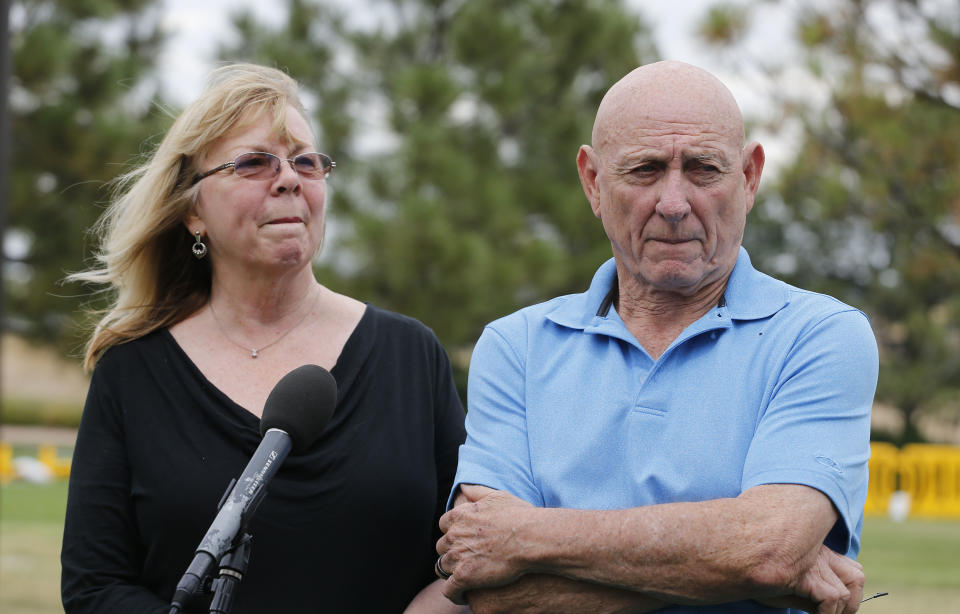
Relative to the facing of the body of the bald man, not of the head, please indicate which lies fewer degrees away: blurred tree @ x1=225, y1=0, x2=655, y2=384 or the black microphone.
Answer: the black microphone

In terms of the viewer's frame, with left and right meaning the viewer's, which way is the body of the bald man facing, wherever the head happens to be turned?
facing the viewer

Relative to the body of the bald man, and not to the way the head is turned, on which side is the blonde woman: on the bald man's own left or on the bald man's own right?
on the bald man's own right

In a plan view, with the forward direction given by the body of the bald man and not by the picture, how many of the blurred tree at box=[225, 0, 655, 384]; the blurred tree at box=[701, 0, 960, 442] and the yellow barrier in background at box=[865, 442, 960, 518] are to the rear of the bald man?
3

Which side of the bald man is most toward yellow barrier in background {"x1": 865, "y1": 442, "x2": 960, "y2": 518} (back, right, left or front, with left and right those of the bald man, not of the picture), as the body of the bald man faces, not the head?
back

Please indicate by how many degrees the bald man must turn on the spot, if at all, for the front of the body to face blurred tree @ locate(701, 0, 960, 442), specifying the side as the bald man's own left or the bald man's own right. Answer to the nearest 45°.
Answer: approximately 180°

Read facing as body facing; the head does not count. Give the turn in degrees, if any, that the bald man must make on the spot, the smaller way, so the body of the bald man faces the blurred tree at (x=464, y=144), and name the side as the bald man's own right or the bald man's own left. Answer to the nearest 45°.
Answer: approximately 180°

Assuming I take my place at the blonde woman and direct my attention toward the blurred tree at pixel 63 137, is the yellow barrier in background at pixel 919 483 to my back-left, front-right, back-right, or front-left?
front-right

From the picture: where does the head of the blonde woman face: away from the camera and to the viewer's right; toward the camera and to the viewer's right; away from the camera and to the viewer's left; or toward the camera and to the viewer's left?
toward the camera and to the viewer's right

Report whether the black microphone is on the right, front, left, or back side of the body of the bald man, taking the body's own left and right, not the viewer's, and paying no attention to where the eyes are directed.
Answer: right

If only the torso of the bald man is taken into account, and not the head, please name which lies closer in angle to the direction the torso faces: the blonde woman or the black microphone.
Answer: the black microphone
